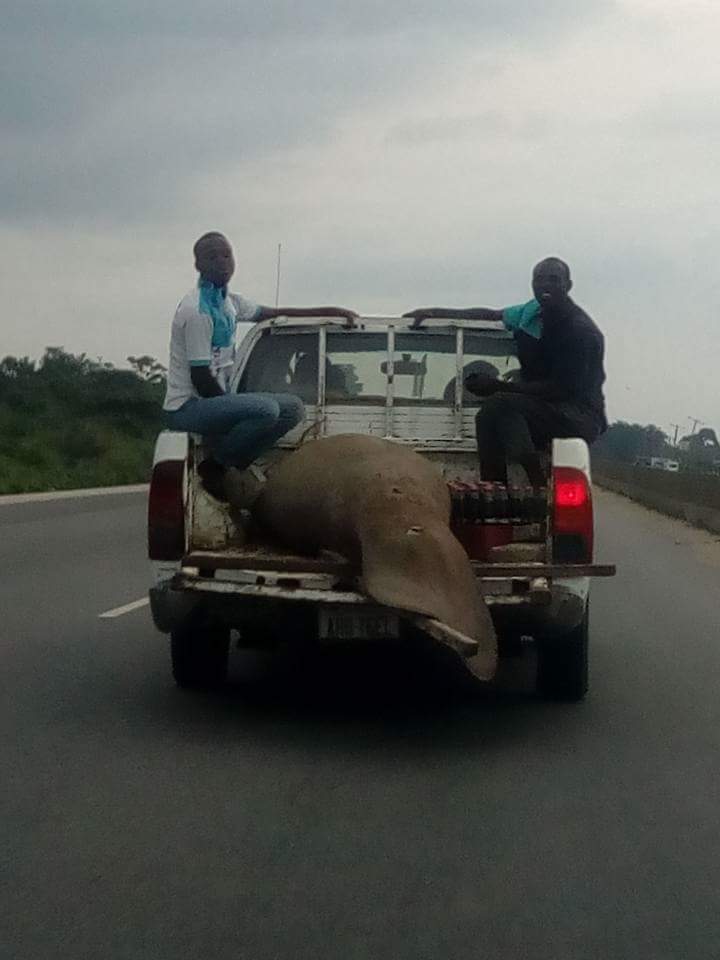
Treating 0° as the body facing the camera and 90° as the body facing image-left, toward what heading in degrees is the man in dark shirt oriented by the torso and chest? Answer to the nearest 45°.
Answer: approximately 45°

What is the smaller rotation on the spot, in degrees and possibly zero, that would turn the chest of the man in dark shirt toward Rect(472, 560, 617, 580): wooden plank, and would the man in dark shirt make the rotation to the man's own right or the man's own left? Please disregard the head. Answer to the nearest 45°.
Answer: approximately 45° to the man's own left

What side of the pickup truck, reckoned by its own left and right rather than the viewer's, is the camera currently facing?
back
